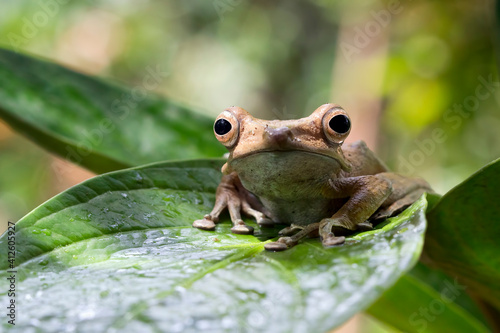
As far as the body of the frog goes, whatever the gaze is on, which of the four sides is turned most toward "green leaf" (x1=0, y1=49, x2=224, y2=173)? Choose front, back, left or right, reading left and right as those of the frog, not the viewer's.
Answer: right

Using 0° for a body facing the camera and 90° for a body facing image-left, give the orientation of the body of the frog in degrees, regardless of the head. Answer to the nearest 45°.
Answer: approximately 45°
